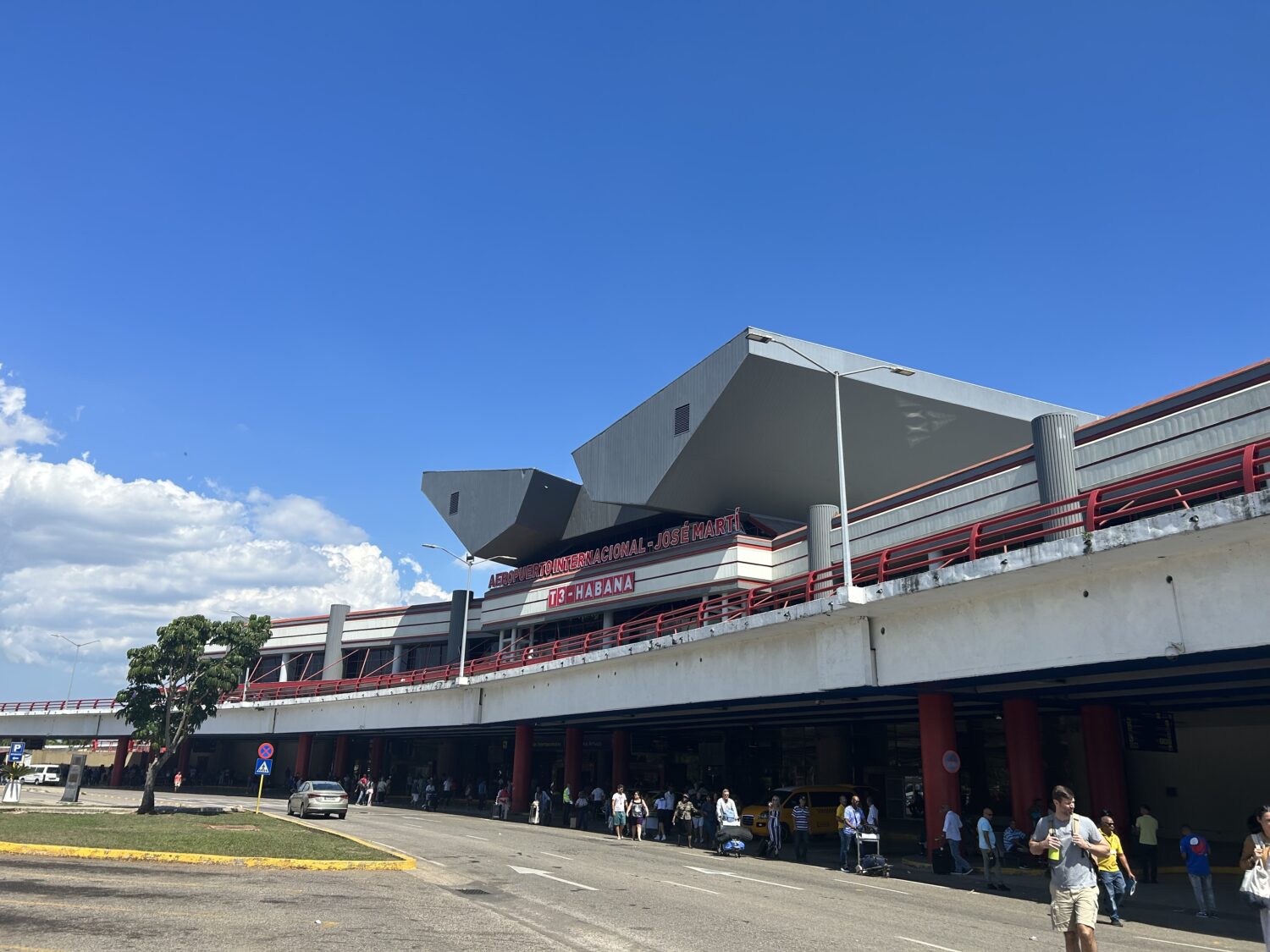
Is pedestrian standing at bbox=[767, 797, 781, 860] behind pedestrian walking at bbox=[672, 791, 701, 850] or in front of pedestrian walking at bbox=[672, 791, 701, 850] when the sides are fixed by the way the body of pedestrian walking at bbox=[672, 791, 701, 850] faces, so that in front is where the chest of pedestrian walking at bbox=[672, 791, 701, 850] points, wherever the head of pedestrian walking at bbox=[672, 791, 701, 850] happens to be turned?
in front

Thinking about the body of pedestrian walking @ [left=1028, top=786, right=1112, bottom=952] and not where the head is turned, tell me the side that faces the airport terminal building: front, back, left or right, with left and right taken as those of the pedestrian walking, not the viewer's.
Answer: back

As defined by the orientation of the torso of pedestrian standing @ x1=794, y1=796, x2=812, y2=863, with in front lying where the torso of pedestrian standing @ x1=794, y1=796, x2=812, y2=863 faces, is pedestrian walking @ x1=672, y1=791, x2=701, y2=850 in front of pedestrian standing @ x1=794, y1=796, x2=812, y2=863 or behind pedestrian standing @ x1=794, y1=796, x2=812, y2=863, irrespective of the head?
behind

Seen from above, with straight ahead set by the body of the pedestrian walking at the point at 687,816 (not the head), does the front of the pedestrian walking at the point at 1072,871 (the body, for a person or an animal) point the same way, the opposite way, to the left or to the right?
the same way

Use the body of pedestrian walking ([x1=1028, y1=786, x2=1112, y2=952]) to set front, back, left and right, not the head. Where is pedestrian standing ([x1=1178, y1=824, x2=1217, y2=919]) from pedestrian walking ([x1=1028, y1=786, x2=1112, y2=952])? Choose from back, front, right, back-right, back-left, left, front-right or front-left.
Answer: back

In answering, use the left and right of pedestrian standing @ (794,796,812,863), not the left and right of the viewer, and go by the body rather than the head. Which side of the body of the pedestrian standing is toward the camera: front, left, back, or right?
front

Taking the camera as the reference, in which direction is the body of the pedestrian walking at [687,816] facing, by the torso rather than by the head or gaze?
toward the camera

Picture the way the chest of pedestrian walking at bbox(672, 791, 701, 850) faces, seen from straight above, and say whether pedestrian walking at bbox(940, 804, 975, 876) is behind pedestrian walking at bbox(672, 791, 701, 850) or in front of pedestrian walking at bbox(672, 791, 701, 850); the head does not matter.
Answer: in front

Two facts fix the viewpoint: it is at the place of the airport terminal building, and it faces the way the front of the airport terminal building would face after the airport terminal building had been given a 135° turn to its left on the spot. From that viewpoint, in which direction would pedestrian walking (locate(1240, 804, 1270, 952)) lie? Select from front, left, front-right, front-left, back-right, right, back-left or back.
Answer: right

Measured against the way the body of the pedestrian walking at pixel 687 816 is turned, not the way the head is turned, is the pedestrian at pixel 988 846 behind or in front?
in front

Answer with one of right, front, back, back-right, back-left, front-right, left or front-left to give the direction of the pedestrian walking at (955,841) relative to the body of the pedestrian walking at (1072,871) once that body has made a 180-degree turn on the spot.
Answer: front

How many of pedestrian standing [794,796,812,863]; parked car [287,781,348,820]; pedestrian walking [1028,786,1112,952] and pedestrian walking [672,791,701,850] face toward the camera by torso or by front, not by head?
3

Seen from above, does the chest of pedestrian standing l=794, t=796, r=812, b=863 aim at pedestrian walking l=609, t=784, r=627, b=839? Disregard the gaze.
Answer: no

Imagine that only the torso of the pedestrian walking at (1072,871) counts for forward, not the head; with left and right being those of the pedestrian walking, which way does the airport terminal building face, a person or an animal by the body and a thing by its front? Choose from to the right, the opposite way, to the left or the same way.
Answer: the same way
